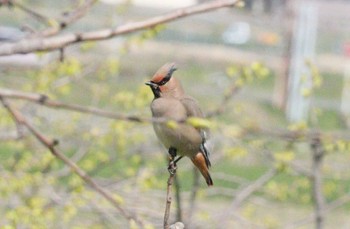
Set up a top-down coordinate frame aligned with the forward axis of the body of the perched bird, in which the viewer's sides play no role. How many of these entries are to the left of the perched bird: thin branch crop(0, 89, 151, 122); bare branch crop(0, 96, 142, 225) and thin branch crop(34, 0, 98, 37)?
0

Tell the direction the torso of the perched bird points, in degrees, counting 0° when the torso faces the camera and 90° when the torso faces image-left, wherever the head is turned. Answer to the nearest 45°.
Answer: approximately 45°

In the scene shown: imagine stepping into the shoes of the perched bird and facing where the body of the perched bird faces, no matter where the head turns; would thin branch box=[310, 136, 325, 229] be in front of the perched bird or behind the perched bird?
behind

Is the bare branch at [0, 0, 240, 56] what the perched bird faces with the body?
no

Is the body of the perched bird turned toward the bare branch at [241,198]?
no

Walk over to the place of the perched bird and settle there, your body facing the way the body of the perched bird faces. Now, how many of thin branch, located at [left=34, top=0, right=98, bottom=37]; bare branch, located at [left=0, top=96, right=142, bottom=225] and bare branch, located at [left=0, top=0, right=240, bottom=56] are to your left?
0

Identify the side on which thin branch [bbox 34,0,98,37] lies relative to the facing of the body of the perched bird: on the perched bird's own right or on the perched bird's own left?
on the perched bird's own right

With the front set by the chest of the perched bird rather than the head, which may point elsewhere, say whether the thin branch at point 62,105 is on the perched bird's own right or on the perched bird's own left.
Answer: on the perched bird's own right
